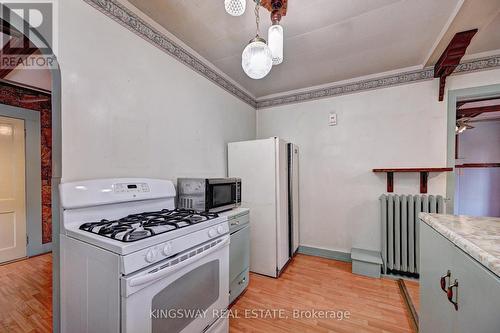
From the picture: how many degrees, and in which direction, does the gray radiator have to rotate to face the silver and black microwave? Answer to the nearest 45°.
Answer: approximately 45° to its right

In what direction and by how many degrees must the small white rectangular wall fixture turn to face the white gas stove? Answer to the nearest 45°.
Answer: approximately 45° to its right

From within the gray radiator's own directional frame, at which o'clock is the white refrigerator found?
The white refrigerator is roughly at 2 o'clock from the gray radiator.

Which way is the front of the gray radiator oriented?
toward the camera

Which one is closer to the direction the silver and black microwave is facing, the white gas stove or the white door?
the white gas stove

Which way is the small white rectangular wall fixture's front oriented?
toward the camera

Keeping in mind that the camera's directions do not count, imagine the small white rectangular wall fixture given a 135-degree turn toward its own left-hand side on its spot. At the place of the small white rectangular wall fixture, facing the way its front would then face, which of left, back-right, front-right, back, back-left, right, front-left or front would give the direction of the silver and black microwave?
back
